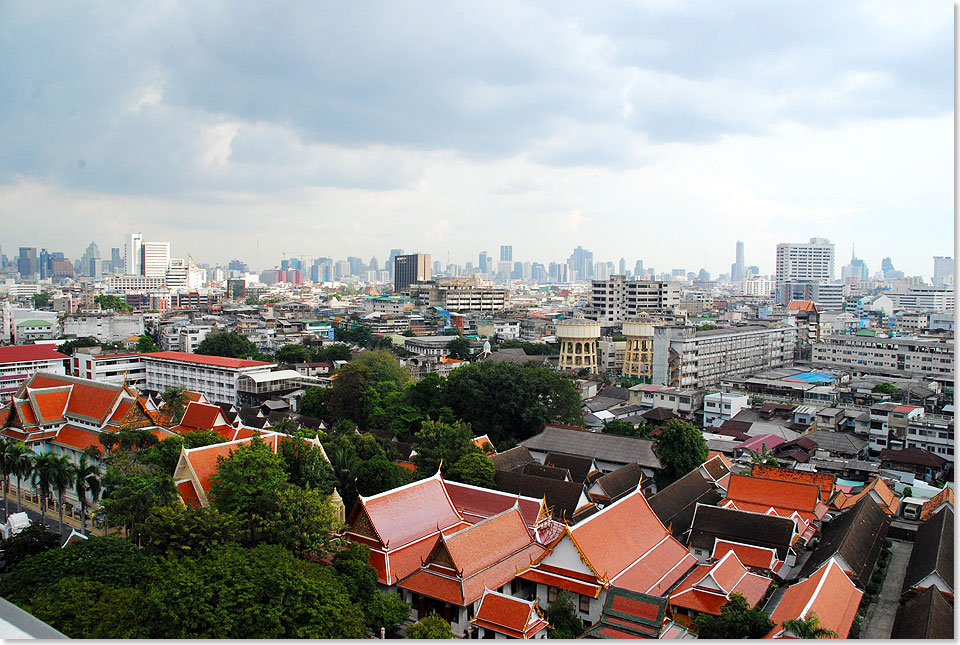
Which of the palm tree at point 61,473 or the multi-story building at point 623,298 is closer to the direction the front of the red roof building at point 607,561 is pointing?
the palm tree

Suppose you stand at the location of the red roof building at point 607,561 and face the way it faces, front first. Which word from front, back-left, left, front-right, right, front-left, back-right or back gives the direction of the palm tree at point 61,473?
front-right

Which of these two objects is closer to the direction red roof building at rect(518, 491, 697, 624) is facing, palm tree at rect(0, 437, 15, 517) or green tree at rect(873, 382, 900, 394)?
the palm tree

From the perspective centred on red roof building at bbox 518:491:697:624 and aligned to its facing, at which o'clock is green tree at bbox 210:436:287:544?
The green tree is roughly at 1 o'clock from the red roof building.

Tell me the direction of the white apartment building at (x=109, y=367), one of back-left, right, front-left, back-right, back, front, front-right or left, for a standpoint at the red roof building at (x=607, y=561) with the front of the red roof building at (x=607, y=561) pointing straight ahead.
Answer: right

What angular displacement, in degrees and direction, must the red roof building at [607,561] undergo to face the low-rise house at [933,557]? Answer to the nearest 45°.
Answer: approximately 135° to its left

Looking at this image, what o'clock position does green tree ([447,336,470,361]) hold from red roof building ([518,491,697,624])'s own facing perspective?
The green tree is roughly at 4 o'clock from the red roof building.

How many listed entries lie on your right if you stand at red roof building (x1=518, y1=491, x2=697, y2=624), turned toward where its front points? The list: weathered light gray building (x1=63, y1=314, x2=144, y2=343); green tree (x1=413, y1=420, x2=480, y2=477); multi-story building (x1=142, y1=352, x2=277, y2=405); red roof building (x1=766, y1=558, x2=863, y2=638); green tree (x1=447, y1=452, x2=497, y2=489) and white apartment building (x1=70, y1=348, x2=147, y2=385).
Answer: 5

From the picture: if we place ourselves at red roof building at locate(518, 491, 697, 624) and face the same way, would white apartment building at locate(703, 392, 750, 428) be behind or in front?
behind

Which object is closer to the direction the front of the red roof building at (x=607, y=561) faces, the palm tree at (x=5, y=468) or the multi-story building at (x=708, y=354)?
the palm tree

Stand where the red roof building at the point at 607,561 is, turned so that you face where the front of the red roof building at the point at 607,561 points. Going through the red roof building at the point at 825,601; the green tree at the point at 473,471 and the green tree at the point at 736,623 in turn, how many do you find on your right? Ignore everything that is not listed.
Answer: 1

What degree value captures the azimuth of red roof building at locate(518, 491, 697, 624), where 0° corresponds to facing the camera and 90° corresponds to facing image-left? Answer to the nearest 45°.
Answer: approximately 45°

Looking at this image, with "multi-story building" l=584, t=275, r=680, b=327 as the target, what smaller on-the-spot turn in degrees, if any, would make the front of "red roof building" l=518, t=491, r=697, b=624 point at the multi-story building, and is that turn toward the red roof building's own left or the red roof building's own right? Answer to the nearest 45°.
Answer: approximately 135° to the red roof building's own right

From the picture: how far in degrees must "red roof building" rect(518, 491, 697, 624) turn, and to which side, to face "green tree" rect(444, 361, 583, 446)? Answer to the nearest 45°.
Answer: approximately 135° to its right

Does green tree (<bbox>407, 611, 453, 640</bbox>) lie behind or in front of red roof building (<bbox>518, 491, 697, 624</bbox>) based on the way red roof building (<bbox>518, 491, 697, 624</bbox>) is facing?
in front
